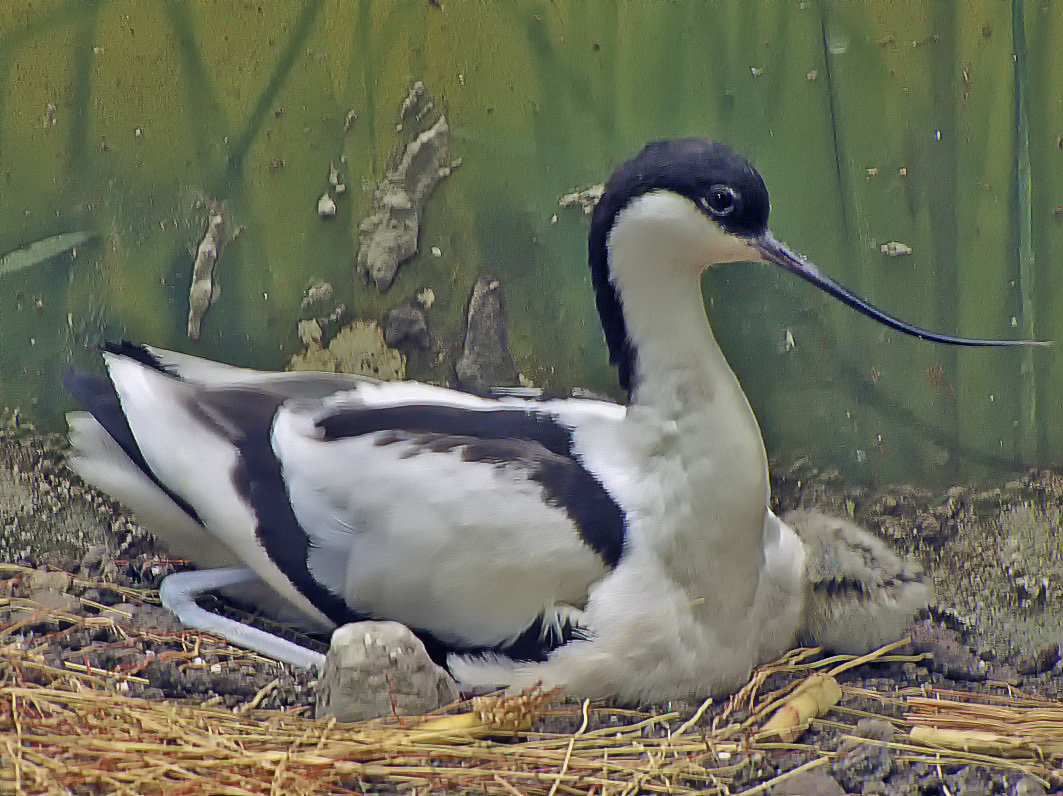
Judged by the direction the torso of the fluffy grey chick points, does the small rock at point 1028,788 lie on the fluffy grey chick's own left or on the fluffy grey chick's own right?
on the fluffy grey chick's own left

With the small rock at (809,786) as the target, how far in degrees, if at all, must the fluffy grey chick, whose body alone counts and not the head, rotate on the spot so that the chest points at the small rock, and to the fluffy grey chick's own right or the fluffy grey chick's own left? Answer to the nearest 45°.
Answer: approximately 90° to the fluffy grey chick's own left

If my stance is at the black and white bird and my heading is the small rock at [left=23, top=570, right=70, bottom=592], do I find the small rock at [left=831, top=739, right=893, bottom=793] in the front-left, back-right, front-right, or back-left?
back-left

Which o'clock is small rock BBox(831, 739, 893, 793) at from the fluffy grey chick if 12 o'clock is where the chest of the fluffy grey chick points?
The small rock is roughly at 9 o'clock from the fluffy grey chick.
